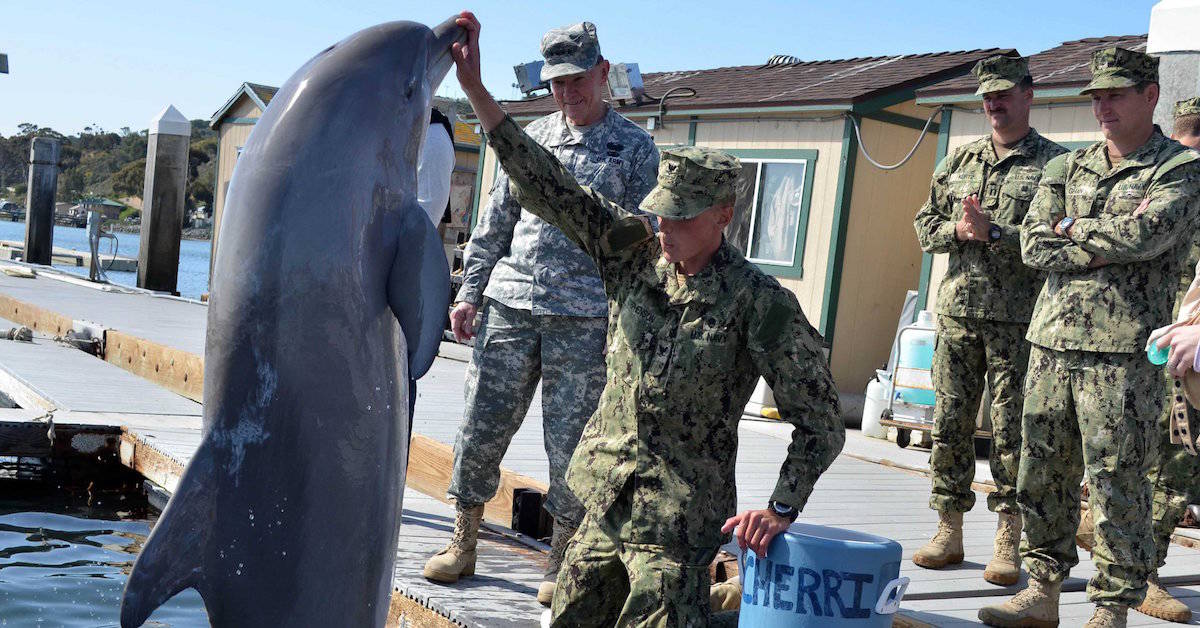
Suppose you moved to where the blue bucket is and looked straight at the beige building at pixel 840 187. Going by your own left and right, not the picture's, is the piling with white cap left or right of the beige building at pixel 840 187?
left

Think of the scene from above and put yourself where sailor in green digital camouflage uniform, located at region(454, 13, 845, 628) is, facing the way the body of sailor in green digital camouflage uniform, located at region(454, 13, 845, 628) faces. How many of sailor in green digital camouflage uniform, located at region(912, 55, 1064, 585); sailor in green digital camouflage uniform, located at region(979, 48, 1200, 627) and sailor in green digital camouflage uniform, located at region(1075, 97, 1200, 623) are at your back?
3

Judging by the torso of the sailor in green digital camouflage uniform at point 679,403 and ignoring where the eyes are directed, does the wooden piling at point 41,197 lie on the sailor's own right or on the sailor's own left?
on the sailor's own right

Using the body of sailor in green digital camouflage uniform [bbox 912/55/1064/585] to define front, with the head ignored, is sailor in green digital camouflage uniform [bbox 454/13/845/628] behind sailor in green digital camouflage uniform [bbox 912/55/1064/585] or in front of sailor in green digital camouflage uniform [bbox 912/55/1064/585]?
in front

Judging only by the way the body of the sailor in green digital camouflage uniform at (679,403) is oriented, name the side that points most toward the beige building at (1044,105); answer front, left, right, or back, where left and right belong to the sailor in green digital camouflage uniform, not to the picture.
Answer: back

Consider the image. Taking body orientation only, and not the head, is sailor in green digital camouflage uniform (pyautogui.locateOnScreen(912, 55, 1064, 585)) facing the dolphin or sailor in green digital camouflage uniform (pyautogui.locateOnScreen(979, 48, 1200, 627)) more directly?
the dolphin

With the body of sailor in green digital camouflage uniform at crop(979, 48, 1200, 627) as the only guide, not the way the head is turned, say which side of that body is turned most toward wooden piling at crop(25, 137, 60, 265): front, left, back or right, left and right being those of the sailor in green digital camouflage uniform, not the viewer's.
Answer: right

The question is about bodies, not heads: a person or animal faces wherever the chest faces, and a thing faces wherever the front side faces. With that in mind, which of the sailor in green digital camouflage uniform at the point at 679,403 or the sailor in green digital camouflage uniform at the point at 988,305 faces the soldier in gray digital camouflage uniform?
the sailor in green digital camouflage uniform at the point at 988,305

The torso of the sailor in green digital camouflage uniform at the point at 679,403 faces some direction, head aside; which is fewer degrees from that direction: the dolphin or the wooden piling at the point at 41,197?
the dolphin

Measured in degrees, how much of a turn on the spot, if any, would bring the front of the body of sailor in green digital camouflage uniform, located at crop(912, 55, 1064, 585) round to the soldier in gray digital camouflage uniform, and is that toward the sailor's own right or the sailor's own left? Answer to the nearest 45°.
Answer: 0° — they already face them

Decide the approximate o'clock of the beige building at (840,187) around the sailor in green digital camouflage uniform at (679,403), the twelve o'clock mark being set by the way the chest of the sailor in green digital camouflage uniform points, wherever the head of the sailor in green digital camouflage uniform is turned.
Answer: The beige building is roughly at 5 o'clock from the sailor in green digital camouflage uniform.

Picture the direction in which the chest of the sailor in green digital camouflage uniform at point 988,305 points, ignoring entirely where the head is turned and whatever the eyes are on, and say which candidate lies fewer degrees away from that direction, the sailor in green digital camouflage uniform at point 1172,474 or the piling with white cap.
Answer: the piling with white cap

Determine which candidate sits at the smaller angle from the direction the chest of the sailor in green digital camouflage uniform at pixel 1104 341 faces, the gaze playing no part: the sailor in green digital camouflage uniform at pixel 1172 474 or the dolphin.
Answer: the dolphin
